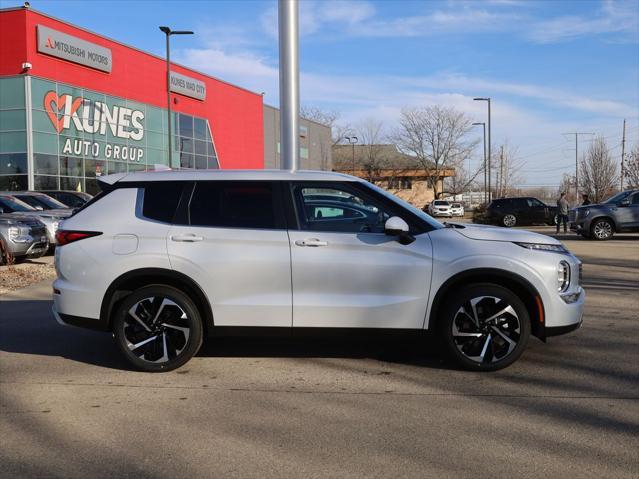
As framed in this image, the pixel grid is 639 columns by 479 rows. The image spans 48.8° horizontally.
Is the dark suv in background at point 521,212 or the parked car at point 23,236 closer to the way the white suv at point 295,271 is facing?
the dark suv in background

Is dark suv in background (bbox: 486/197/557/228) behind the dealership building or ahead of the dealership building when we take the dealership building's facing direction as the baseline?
ahead

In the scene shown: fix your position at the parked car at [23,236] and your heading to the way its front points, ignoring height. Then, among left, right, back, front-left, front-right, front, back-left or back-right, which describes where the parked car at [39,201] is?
back-left

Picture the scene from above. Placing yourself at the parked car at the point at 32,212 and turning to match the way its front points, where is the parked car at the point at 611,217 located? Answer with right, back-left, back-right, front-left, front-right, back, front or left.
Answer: front-left

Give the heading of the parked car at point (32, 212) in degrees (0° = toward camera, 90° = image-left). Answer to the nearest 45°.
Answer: approximately 315°

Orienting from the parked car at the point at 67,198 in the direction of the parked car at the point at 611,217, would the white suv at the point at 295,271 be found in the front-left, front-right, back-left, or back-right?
front-right

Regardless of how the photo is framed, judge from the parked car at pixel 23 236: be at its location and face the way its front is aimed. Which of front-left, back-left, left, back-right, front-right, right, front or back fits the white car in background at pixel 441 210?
left

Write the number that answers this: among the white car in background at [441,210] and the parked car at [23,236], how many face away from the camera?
0

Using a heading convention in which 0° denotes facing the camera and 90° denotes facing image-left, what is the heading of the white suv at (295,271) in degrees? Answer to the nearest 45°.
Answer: approximately 270°

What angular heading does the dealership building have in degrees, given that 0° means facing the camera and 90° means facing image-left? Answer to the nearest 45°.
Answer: approximately 315°

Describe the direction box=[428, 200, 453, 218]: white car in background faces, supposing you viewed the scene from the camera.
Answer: facing the viewer and to the right of the viewer

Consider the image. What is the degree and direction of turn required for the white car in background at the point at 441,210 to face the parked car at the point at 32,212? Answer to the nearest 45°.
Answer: approximately 45° to its right

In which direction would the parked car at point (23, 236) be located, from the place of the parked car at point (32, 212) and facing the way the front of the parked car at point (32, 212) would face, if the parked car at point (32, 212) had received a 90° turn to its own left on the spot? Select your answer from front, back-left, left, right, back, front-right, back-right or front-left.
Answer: back-right
